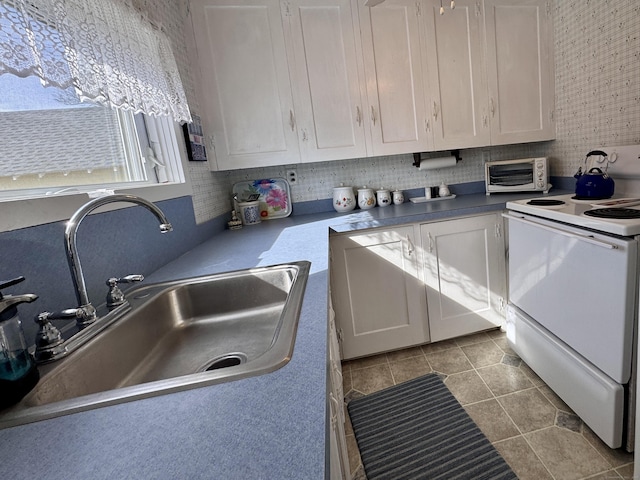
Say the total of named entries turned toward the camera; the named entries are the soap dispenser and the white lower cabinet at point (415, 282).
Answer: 1

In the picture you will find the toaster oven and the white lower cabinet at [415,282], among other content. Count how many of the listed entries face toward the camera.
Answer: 2

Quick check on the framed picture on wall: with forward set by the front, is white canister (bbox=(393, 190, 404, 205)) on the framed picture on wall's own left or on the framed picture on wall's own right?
on the framed picture on wall's own left

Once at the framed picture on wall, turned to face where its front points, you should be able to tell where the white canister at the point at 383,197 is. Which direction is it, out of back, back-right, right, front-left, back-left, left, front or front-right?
front-left

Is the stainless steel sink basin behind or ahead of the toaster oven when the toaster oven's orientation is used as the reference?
ahead

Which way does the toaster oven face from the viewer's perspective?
toward the camera

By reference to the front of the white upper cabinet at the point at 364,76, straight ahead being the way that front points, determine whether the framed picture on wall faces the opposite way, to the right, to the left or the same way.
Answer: to the left

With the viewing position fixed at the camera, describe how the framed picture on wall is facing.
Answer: facing the viewer and to the right of the viewer

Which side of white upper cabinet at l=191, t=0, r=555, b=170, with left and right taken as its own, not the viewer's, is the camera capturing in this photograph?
front

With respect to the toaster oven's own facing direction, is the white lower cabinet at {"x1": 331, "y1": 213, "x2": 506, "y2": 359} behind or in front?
in front

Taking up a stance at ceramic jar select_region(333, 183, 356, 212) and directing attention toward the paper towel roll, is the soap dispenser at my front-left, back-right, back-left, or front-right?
back-right

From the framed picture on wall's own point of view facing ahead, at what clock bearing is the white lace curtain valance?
The white lace curtain valance is roughly at 2 o'clock from the framed picture on wall.
